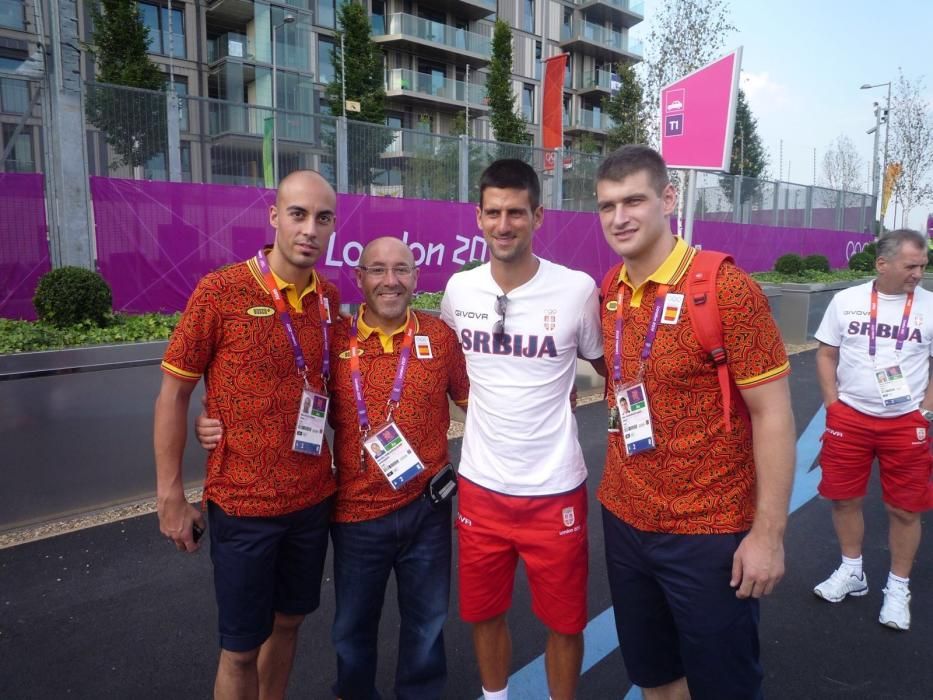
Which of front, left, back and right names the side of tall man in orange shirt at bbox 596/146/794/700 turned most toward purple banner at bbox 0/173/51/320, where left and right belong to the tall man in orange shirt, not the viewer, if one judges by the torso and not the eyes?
right

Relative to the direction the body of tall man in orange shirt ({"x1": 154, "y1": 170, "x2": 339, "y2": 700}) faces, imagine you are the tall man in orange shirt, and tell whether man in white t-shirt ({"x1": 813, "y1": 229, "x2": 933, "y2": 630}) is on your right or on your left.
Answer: on your left

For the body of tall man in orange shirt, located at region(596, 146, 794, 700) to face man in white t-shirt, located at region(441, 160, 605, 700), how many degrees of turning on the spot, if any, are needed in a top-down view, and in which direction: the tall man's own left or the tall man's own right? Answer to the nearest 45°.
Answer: approximately 90° to the tall man's own right

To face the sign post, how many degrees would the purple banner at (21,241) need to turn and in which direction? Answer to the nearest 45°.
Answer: approximately 45° to its left

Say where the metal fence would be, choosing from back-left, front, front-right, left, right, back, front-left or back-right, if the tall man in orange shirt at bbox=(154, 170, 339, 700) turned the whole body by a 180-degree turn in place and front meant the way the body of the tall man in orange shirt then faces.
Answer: front-right

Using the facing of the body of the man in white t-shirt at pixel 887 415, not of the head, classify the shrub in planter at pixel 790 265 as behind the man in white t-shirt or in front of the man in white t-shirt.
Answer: behind

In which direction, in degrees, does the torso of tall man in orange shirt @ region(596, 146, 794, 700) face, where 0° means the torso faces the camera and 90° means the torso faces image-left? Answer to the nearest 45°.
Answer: approximately 45°

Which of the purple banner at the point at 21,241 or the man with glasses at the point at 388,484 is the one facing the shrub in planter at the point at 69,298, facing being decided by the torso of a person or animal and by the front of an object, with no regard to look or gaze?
the purple banner

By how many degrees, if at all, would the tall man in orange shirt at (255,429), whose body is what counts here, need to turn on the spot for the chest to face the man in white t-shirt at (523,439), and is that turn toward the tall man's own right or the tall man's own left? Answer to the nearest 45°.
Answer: approximately 45° to the tall man's own left
